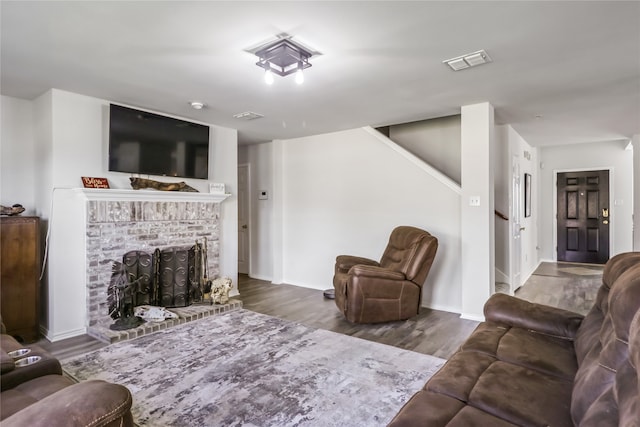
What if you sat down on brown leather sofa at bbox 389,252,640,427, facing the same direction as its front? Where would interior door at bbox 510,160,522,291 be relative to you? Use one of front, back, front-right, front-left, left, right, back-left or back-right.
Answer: right

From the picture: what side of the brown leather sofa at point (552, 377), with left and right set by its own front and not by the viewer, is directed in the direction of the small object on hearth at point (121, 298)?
front

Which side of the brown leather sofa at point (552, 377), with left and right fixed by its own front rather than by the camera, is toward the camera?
left

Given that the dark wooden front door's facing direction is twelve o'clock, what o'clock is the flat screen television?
The flat screen television is roughly at 1 o'clock from the dark wooden front door.
